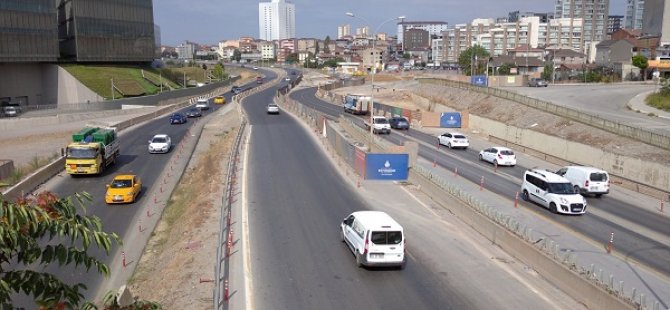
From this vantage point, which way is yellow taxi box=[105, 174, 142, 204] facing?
toward the camera

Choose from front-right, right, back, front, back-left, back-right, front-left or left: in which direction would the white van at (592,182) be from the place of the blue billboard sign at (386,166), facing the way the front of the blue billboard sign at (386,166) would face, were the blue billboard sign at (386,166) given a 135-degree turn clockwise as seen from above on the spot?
back-right

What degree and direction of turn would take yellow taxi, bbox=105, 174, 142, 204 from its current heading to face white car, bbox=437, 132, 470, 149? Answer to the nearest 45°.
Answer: approximately 90° to its left

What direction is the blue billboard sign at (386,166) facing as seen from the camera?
toward the camera

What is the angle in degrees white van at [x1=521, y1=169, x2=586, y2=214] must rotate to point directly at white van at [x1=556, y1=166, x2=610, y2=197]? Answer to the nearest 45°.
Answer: approximately 90° to its left

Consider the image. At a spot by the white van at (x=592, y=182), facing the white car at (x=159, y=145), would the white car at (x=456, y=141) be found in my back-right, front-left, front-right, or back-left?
front-right

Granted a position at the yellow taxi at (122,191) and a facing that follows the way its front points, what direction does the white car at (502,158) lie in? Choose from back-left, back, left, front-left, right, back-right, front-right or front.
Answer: left

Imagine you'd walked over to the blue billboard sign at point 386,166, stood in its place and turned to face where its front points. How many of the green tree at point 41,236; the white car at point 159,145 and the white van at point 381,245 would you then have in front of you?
2

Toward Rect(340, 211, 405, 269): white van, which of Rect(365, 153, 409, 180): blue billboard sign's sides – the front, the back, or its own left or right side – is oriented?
front

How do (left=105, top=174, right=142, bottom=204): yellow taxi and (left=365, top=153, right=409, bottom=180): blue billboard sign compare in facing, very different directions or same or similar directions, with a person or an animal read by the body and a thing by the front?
same or similar directions

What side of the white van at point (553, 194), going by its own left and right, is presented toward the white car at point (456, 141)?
back

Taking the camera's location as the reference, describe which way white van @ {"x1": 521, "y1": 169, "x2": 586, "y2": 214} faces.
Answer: facing the viewer and to the right of the viewer

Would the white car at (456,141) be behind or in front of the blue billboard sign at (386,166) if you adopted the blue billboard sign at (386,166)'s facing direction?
behind

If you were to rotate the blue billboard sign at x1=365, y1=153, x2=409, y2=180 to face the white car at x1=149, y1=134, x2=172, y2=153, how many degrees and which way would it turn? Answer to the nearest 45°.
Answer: approximately 135° to its right

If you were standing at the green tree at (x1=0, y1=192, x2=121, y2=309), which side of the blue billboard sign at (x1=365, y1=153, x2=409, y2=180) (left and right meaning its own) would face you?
front

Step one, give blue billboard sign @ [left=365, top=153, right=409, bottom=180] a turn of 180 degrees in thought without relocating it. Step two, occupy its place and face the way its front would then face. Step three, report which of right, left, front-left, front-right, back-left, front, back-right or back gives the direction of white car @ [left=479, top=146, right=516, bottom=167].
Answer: front-right

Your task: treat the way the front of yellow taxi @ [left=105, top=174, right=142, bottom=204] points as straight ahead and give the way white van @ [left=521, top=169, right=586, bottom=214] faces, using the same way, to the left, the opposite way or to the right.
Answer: the same way

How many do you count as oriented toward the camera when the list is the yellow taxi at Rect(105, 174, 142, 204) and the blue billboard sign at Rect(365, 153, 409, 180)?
2
